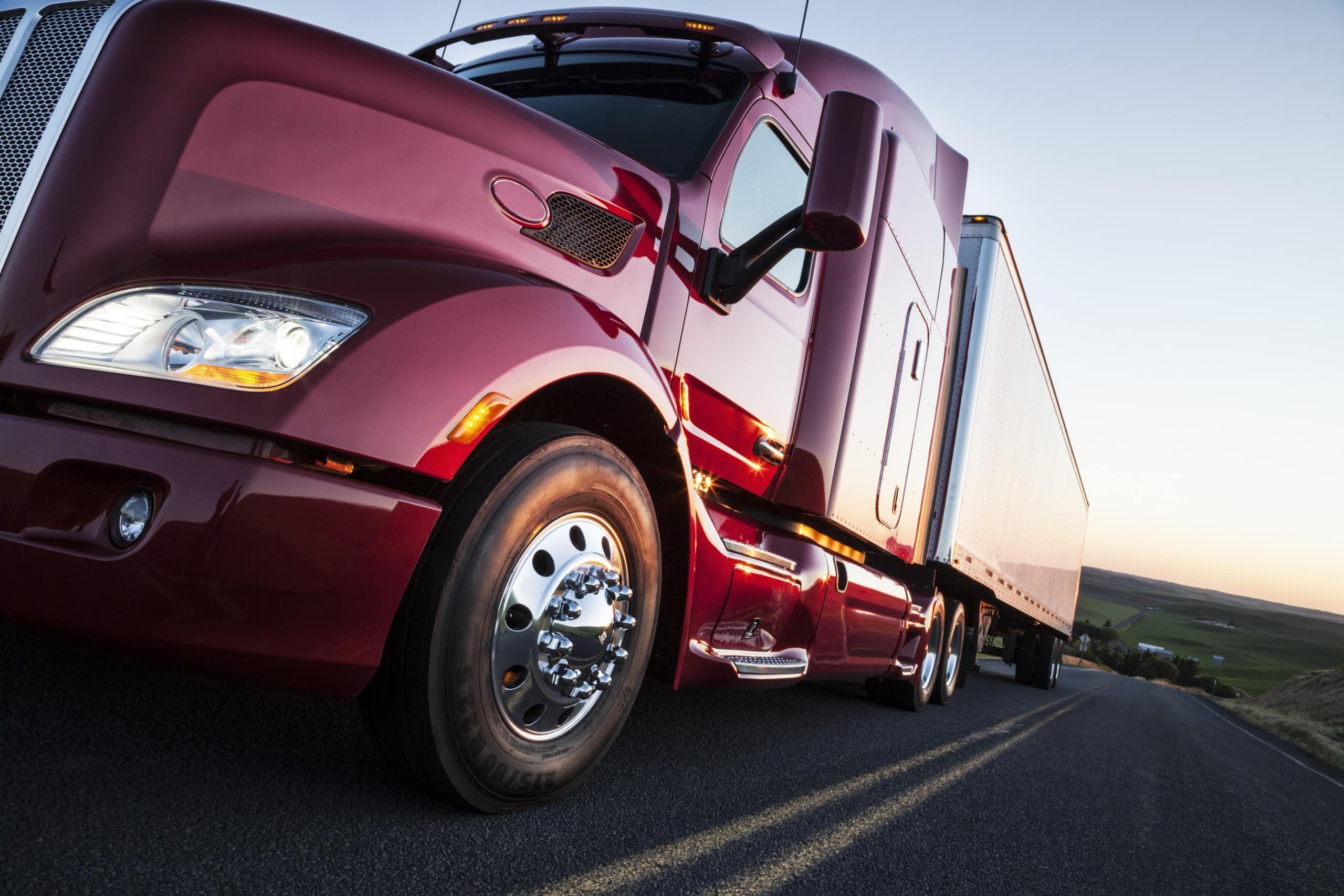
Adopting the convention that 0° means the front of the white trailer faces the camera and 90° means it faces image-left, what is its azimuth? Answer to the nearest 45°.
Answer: approximately 45°

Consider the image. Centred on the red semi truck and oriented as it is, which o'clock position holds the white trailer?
The white trailer is roughly at 6 o'clock from the red semi truck.

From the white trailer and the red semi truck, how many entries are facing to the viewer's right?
0

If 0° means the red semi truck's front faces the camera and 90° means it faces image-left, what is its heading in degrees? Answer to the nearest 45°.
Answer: approximately 45°

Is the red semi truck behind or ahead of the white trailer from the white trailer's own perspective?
ahead
